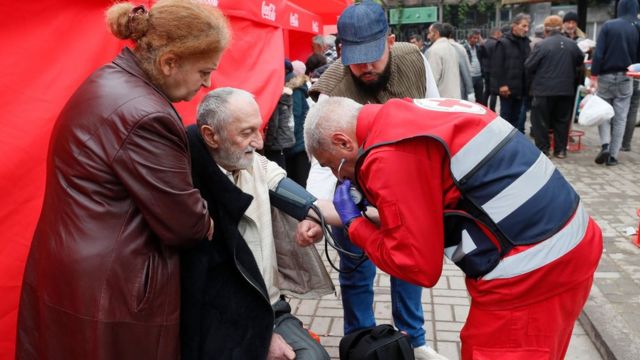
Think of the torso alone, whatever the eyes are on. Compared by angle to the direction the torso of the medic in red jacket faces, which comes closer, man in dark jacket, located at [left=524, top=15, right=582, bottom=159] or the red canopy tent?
the red canopy tent

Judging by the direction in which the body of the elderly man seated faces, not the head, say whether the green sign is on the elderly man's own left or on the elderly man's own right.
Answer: on the elderly man's own left

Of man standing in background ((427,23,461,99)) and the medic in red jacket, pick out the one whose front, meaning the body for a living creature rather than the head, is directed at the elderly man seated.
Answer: the medic in red jacket

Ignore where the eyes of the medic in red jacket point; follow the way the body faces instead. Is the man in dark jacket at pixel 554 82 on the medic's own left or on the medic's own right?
on the medic's own right

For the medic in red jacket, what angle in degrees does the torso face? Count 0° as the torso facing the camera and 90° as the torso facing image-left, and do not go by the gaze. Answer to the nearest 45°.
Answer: approximately 90°

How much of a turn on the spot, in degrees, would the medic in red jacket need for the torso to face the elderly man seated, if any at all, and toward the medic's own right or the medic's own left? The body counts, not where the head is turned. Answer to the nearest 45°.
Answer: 0° — they already face them

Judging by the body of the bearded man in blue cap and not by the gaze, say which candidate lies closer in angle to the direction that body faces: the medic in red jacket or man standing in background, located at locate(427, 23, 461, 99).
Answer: the medic in red jacket

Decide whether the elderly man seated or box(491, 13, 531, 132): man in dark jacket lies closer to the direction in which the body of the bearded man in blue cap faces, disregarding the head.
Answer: the elderly man seated

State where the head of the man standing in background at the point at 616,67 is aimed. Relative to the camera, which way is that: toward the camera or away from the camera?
away from the camera

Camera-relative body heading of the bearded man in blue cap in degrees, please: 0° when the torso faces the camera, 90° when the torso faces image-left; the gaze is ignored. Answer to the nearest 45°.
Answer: approximately 0°

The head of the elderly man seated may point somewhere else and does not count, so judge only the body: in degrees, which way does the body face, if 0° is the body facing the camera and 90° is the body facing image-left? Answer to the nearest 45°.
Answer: approximately 315°

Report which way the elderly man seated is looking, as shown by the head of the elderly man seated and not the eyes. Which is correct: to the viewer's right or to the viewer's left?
to the viewer's right

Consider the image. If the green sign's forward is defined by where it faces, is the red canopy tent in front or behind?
in front

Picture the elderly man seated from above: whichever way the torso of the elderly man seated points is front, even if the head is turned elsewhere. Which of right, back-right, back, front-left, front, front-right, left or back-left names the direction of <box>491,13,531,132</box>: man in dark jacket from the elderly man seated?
left
